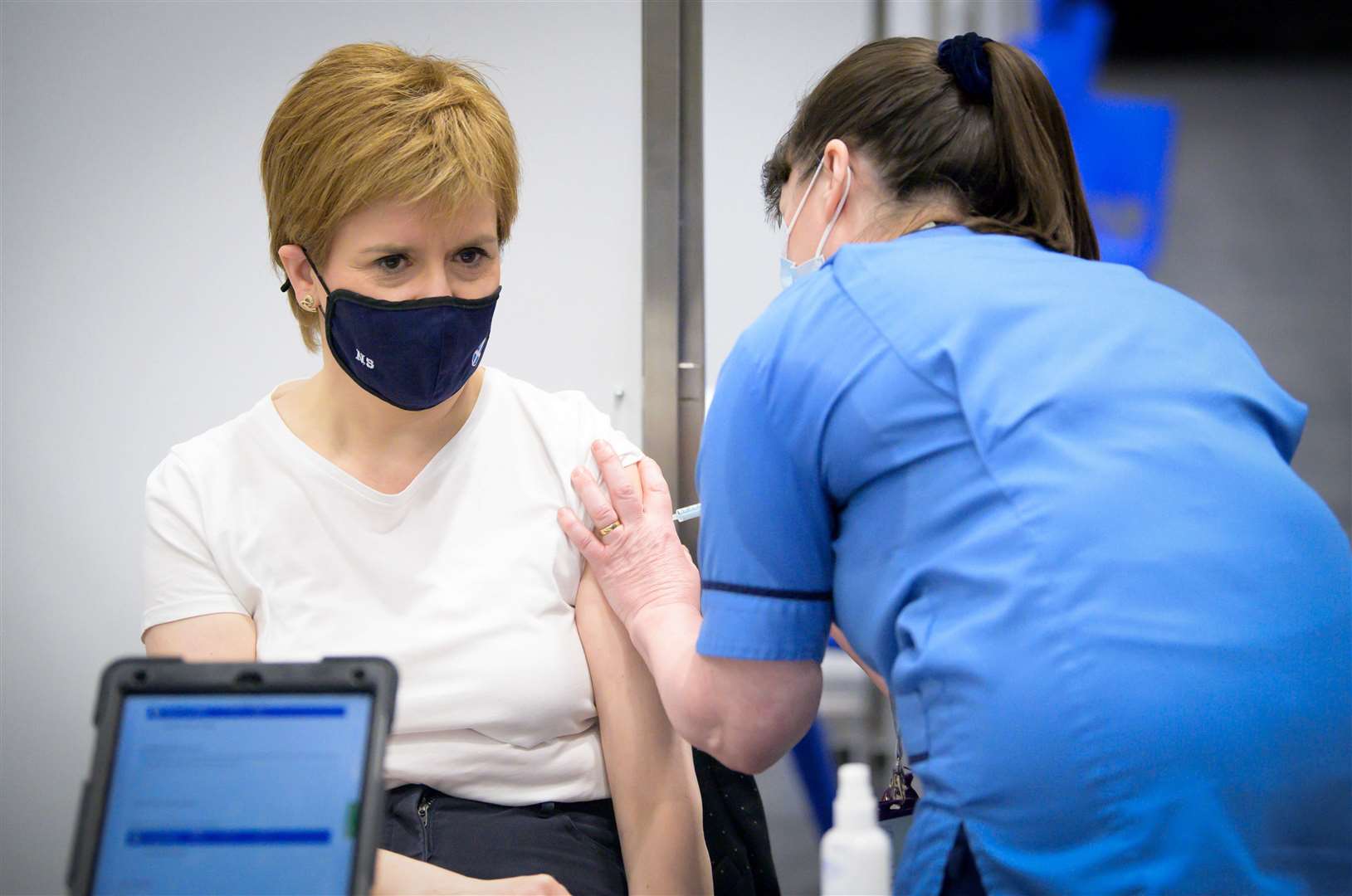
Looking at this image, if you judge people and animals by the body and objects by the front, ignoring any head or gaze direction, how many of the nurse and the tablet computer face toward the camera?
1

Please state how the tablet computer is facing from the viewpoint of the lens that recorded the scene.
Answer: facing the viewer

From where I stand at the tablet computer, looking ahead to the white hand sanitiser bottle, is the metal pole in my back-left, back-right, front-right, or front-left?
front-left

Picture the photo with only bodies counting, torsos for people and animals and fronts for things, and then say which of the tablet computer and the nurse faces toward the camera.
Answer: the tablet computer

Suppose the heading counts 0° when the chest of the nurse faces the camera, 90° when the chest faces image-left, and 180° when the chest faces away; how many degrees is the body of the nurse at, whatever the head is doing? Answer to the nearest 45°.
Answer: approximately 135°

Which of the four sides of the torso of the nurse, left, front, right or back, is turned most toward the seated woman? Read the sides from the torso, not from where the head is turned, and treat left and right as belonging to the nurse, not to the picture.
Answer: front

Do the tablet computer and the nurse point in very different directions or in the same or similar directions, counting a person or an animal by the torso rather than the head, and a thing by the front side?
very different directions

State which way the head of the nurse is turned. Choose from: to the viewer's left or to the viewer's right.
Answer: to the viewer's left

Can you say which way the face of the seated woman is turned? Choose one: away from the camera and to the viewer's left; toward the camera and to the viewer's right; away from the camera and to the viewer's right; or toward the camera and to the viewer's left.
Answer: toward the camera and to the viewer's right

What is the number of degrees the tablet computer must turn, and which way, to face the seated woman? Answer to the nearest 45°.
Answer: approximately 180°
